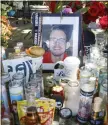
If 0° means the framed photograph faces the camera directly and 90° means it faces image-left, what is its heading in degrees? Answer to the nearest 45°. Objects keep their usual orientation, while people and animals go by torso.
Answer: approximately 0°
